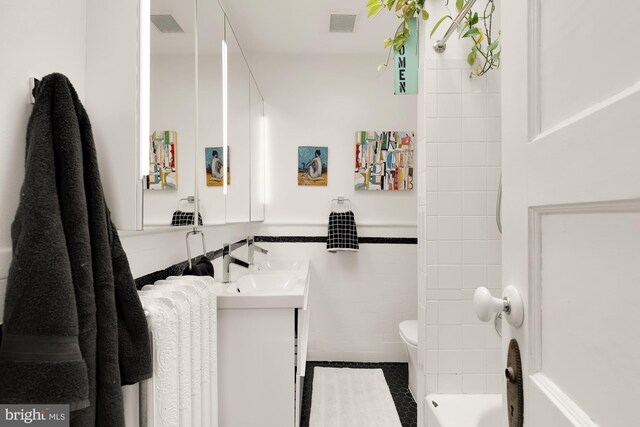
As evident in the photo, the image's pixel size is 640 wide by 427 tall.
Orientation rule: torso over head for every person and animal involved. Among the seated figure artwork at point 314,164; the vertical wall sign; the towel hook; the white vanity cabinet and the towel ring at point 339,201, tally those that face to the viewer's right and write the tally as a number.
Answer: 2

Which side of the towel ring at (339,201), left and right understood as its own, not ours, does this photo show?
front

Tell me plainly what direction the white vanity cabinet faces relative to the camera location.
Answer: facing to the right of the viewer

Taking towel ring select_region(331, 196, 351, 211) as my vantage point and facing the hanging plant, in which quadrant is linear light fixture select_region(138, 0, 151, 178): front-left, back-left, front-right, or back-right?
front-right

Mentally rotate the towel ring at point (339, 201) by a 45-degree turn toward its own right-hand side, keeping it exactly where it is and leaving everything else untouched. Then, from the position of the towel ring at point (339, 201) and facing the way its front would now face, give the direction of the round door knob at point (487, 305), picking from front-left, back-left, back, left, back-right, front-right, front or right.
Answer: front-left

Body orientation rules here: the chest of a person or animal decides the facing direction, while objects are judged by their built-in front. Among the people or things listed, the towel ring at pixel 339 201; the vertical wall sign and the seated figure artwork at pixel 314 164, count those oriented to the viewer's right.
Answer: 0

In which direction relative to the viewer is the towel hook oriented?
to the viewer's right

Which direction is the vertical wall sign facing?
toward the camera
